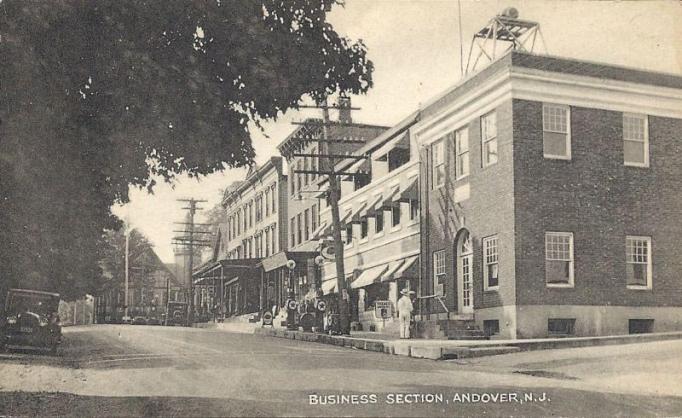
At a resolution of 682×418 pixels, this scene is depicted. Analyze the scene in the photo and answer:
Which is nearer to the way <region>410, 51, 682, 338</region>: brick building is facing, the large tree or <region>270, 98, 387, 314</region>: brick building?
the large tree

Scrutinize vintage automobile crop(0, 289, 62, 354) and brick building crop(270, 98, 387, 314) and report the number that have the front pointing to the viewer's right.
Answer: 0

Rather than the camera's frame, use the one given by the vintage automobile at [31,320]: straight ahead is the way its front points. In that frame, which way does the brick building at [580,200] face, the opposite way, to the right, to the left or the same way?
to the right

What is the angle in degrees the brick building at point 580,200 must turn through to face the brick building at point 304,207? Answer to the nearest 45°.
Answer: approximately 90° to its right

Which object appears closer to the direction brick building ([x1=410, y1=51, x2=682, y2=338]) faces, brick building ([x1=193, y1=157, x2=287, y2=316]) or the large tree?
the large tree

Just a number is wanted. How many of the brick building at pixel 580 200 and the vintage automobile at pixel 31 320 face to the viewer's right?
0

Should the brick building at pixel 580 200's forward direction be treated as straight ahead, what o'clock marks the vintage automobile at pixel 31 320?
The vintage automobile is roughly at 12 o'clock from the brick building.

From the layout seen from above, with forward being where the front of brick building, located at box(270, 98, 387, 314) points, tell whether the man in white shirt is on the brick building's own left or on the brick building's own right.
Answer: on the brick building's own left

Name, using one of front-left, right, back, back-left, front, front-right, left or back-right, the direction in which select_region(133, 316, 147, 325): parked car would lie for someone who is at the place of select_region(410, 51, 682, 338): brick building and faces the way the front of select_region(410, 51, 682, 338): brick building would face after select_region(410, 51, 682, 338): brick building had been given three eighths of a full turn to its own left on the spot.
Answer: back-left

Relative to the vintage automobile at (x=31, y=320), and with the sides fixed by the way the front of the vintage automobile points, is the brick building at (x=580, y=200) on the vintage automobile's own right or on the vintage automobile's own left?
on the vintage automobile's own left

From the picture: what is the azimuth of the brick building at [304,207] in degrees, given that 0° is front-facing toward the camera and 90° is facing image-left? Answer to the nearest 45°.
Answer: approximately 45°
